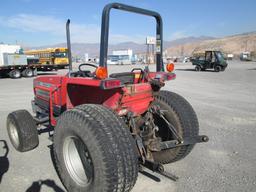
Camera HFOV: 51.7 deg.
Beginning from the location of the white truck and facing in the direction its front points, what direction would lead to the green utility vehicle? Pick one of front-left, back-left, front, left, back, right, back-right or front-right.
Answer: back

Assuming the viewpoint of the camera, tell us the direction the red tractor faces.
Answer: facing away from the viewer and to the left of the viewer

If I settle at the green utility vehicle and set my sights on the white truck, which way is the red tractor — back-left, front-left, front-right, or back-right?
front-left

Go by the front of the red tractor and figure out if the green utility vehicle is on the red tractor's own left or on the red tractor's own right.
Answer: on the red tractor's own right

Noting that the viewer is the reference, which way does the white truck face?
facing to the left of the viewer

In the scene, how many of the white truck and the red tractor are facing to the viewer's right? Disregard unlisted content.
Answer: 0

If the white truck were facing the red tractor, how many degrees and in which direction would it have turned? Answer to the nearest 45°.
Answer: approximately 90° to its left

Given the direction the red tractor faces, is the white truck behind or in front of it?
in front

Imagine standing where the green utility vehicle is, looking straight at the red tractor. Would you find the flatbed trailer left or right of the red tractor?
right
